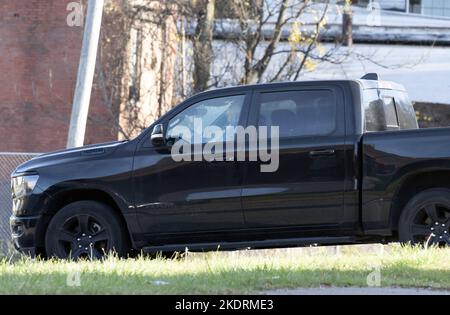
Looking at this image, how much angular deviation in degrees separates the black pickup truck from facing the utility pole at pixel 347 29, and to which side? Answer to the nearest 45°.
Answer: approximately 90° to its right

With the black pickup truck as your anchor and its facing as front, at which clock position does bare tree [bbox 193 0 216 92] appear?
The bare tree is roughly at 3 o'clock from the black pickup truck.

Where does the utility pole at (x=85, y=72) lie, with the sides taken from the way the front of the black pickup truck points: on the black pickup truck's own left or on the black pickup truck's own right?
on the black pickup truck's own right

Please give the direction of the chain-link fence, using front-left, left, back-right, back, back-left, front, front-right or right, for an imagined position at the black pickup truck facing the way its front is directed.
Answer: front-right

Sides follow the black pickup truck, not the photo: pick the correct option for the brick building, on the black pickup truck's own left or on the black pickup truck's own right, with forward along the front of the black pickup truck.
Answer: on the black pickup truck's own right

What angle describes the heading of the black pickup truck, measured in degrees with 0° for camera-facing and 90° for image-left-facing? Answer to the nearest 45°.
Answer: approximately 90°
